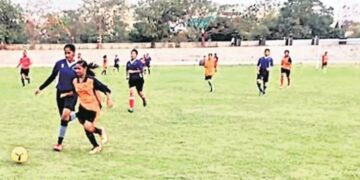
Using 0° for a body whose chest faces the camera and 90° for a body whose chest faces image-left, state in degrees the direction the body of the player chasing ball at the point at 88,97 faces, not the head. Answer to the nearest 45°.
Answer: approximately 45°

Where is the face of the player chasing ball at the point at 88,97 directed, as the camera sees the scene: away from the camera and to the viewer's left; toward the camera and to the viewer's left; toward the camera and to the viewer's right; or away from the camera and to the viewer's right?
toward the camera and to the viewer's left

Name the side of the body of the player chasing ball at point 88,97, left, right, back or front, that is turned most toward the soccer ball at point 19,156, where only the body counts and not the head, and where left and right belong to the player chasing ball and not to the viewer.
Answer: front

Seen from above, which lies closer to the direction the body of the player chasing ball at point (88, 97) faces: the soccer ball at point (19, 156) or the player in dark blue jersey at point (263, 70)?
the soccer ball

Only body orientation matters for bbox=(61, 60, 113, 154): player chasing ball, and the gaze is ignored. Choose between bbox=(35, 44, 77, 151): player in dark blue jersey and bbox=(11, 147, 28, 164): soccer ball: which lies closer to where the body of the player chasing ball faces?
the soccer ball

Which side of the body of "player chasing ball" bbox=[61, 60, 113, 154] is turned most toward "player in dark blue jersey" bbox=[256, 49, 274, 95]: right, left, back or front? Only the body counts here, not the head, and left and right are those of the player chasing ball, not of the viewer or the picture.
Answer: back

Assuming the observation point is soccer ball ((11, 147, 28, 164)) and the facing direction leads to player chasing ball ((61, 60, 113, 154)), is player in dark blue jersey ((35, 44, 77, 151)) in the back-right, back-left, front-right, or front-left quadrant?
front-left

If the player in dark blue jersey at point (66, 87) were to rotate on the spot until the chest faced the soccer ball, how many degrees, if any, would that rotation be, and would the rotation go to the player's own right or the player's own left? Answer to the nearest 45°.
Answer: approximately 45° to the player's own right

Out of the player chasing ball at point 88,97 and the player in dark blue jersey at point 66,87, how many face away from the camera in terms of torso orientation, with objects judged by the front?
0

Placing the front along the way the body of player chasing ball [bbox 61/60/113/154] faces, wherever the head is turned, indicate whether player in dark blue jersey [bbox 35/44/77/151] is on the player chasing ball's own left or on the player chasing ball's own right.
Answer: on the player chasing ball's own right
